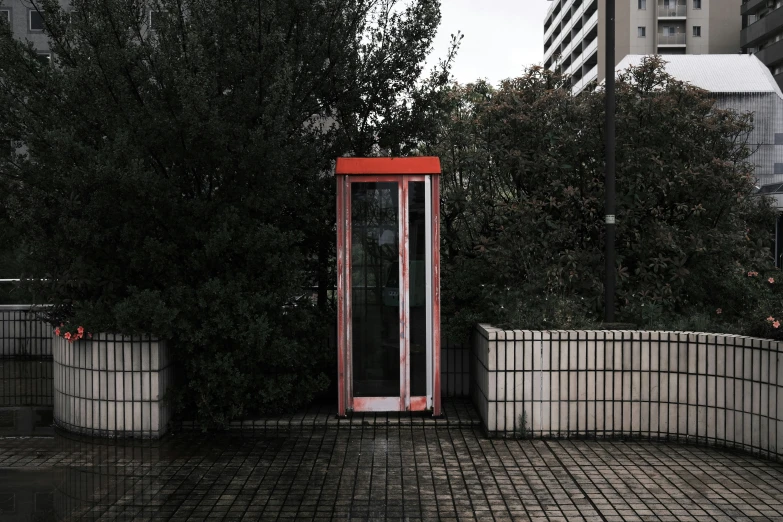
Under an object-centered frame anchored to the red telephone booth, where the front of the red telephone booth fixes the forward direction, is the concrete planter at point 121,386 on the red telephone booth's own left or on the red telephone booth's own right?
on the red telephone booth's own right

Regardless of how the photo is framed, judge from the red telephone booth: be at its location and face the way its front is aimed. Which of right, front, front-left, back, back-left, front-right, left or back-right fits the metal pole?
left

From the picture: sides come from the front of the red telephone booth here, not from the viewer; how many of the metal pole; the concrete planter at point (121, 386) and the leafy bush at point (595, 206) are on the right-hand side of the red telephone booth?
1

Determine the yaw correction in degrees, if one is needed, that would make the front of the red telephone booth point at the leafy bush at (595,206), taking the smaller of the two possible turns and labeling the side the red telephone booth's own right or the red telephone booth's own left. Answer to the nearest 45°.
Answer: approximately 135° to the red telephone booth's own left

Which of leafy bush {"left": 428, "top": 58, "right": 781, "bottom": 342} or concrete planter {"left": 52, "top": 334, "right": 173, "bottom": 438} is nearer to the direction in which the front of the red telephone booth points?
the concrete planter

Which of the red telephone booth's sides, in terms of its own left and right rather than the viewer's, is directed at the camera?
front
